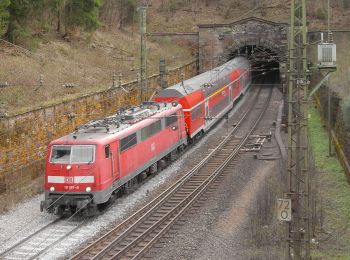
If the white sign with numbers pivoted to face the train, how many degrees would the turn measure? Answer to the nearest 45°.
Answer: approximately 135° to its right

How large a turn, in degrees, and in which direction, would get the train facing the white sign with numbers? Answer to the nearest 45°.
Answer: approximately 90° to its left

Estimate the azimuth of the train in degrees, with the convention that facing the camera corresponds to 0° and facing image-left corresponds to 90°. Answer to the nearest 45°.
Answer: approximately 45°

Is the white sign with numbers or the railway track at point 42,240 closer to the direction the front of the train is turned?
the railway track

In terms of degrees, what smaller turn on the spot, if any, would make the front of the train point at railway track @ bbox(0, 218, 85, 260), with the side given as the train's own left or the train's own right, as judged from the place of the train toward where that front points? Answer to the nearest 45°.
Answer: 0° — it already faces it

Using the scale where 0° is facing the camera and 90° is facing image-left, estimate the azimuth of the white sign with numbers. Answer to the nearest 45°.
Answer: approximately 0°

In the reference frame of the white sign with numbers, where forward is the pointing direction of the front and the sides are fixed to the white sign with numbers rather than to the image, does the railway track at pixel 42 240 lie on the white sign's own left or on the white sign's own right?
on the white sign's own right
